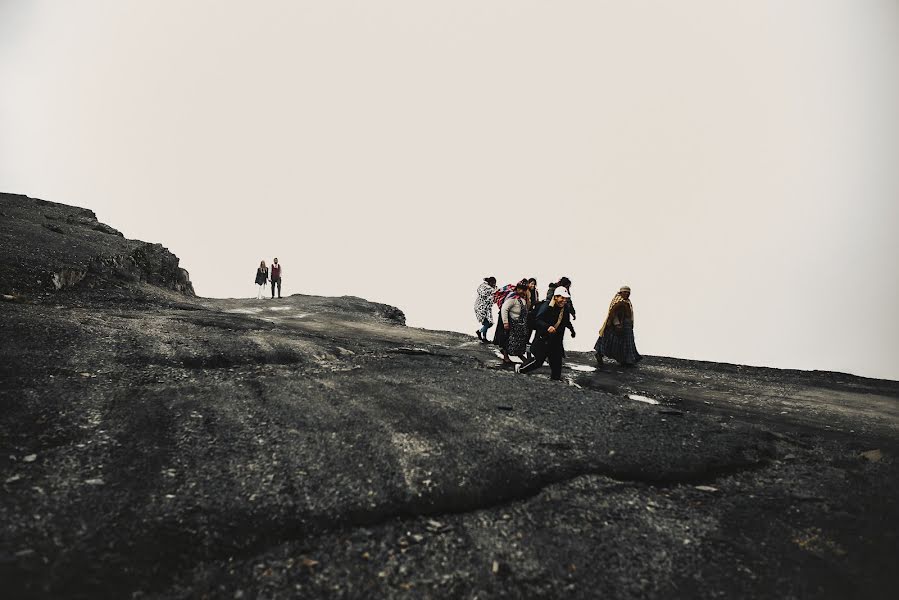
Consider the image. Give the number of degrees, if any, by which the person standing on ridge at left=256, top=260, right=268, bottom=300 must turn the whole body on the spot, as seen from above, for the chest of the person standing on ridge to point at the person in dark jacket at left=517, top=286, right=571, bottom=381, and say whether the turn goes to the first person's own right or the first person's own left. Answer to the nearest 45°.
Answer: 0° — they already face them

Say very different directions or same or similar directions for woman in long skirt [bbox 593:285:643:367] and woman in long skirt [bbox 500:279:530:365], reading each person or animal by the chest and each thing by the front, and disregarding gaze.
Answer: same or similar directions

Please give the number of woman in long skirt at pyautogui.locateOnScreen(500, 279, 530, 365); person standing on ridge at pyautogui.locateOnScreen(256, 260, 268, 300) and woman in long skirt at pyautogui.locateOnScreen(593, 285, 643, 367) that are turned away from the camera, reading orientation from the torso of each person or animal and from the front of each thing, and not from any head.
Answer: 0

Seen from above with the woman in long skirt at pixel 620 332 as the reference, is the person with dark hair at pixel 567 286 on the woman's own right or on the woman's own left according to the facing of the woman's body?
on the woman's own right

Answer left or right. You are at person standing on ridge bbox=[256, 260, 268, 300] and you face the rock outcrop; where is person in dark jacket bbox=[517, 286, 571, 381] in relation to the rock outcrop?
left

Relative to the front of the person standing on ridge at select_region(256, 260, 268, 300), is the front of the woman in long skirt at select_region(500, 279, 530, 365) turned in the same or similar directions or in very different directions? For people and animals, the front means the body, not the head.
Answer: same or similar directions

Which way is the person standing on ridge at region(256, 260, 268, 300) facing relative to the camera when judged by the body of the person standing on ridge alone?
toward the camera
